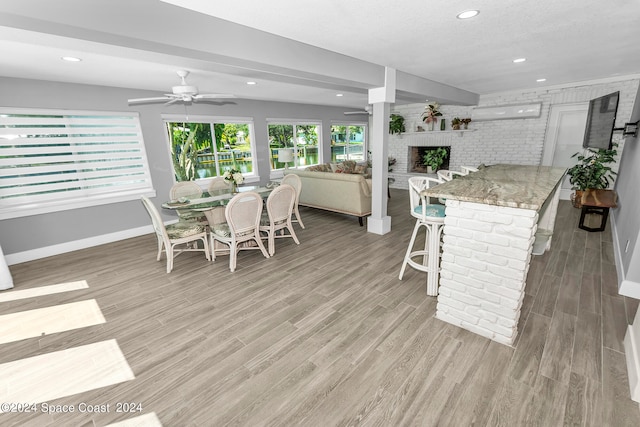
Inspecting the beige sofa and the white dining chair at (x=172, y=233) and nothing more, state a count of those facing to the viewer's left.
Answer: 0

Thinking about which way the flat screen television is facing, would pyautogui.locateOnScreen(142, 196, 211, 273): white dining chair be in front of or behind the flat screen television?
in front

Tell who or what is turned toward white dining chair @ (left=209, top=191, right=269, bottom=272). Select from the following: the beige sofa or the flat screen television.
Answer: the flat screen television

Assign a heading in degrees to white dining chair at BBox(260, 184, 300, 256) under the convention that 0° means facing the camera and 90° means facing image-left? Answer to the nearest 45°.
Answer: approximately 135°

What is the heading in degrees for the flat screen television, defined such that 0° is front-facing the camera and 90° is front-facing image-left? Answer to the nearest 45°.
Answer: approximately 45°

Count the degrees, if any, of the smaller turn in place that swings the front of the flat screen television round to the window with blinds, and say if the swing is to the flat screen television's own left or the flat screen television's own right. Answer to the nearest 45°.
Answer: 0° — it already faces it

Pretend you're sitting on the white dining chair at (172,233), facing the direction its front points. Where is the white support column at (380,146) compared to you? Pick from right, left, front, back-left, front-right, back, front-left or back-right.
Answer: front-right

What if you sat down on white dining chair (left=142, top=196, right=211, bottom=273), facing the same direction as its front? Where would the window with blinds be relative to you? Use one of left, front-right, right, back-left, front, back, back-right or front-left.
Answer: left

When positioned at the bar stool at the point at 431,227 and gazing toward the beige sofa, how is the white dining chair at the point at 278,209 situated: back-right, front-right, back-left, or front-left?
front-left

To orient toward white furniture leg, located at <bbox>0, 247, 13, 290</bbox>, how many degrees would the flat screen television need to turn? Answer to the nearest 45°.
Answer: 0° — it already faces it

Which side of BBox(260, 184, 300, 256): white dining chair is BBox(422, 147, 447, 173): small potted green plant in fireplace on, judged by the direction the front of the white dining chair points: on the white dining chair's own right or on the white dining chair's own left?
on the white dining chair's own right

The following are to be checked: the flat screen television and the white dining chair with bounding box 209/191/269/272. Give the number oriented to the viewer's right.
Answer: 0

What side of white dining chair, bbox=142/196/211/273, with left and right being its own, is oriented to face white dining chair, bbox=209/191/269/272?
front

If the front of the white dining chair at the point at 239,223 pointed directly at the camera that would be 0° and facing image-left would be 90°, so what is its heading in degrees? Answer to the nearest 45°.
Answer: approximately 135°

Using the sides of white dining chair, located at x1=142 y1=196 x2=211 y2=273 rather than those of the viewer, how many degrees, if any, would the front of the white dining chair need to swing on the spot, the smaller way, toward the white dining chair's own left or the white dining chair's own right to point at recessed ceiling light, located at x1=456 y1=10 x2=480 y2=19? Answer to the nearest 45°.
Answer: approximately 90° to the white dining chair's own right

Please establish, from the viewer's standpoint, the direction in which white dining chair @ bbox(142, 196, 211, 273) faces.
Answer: facing away from the viewer and to the right of the viewer

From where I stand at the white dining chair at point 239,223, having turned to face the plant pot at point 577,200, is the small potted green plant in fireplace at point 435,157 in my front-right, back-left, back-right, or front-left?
front-left
